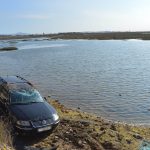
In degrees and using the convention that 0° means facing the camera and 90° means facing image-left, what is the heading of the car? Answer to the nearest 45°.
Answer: approximately 315°
